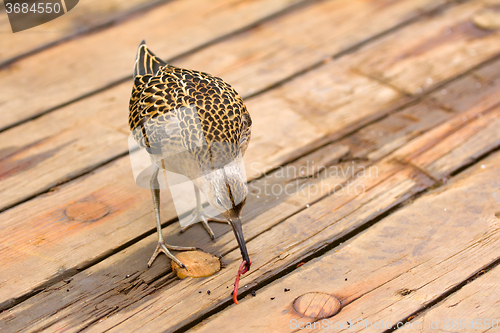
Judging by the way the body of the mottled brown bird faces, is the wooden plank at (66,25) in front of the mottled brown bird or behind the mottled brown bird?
behind

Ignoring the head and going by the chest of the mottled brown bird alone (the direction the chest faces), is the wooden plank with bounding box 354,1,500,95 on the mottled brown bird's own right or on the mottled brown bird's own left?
on the mottled brown bird's own left

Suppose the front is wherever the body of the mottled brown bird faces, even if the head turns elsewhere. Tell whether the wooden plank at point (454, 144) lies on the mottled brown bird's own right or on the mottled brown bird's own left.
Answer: on the mottled brown bird's own left

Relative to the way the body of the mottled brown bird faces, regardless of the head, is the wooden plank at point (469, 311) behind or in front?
in front

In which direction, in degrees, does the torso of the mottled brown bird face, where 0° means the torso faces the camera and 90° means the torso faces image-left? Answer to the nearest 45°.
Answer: approximately 315°
